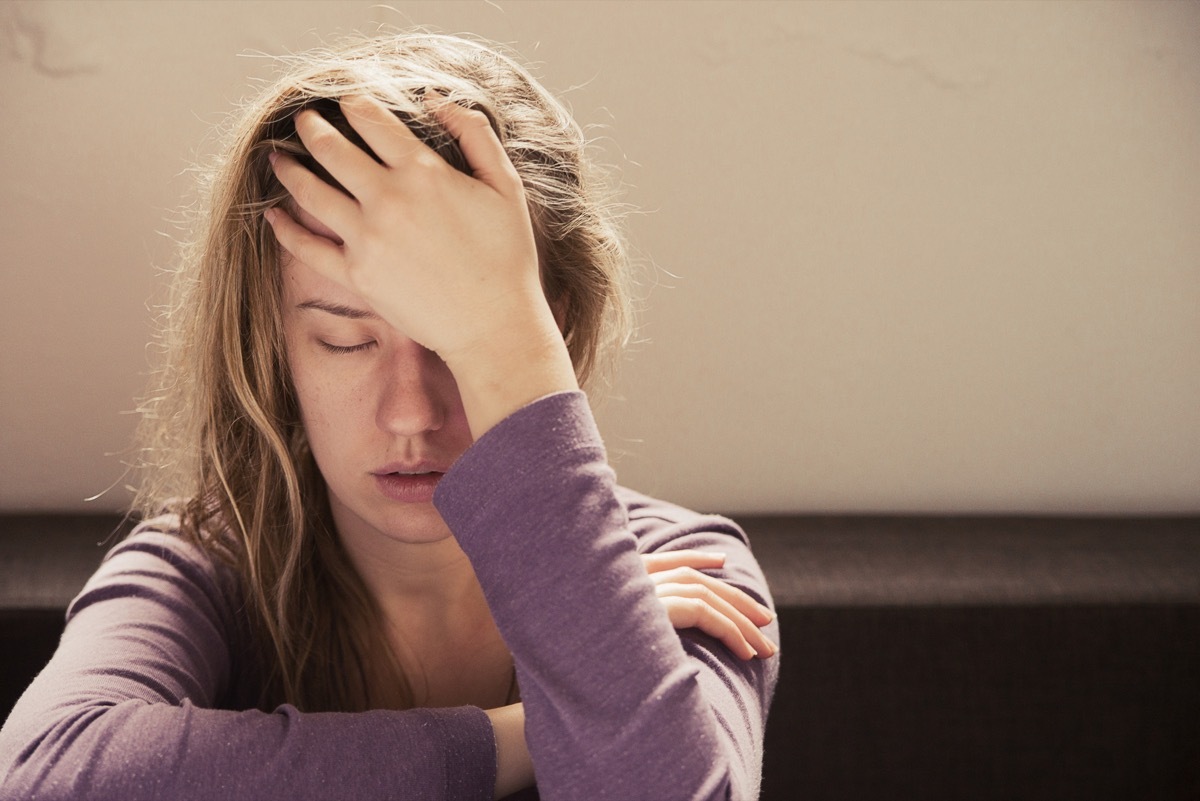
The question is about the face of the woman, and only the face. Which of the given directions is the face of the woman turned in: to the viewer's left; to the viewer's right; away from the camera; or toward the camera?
toward the camera

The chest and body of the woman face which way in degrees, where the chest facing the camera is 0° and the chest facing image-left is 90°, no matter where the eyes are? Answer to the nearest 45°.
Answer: approximately 0°
